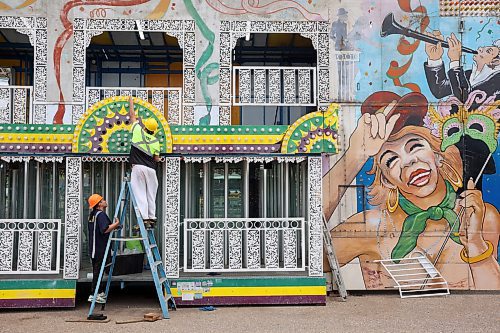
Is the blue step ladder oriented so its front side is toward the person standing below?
no

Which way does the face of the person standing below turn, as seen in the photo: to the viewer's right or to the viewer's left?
to the viewer's right
